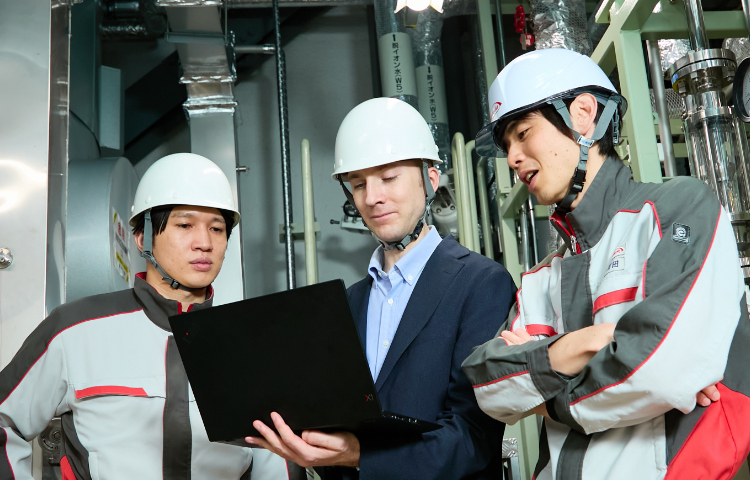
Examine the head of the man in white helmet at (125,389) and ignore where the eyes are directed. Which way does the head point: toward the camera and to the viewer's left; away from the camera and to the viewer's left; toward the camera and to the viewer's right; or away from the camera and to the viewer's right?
toward the camera and to the viewer's right

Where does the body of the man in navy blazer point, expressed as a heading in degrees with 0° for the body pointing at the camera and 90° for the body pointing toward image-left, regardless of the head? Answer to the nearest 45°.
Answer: approximately 45°

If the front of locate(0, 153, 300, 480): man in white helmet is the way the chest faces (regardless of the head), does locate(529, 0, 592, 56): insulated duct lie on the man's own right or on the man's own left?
on the man's own left

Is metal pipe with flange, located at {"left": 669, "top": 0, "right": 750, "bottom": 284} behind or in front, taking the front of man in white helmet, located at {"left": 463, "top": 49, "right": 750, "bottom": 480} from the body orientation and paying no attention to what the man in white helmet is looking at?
behind

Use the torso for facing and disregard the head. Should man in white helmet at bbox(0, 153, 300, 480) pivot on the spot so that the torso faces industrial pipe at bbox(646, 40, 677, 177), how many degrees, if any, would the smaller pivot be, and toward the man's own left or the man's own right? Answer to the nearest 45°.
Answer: approximately 45° to the man's own left

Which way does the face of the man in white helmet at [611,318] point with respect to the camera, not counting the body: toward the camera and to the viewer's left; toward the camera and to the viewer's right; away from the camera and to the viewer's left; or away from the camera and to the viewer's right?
toward the camera and to the viewer's left

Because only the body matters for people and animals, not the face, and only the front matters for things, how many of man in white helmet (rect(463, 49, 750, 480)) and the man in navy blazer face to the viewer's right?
0

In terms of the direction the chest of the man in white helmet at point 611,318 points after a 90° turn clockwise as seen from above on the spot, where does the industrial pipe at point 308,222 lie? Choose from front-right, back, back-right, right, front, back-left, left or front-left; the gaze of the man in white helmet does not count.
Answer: front

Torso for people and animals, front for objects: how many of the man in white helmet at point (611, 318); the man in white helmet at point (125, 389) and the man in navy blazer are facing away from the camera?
0

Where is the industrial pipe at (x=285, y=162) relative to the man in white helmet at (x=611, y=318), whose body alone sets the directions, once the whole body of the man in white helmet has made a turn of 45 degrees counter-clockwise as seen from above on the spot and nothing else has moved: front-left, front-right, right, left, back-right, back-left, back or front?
back-right

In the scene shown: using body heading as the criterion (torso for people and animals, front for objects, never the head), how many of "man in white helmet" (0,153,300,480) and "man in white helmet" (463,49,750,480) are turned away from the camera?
0

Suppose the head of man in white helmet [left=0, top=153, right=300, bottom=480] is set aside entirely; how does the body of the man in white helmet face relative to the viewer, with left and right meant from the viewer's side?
facing the viewer and to the right of the viewer

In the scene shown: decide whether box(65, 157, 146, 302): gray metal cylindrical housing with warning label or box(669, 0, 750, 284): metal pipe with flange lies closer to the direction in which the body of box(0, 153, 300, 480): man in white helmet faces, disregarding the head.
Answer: the metal pipe with flange

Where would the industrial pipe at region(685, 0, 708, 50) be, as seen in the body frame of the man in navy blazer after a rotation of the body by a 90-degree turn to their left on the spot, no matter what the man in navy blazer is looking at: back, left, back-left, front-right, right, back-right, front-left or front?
front-left

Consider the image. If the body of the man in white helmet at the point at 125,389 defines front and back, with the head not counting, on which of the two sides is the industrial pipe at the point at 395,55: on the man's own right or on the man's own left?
on the man's own left
